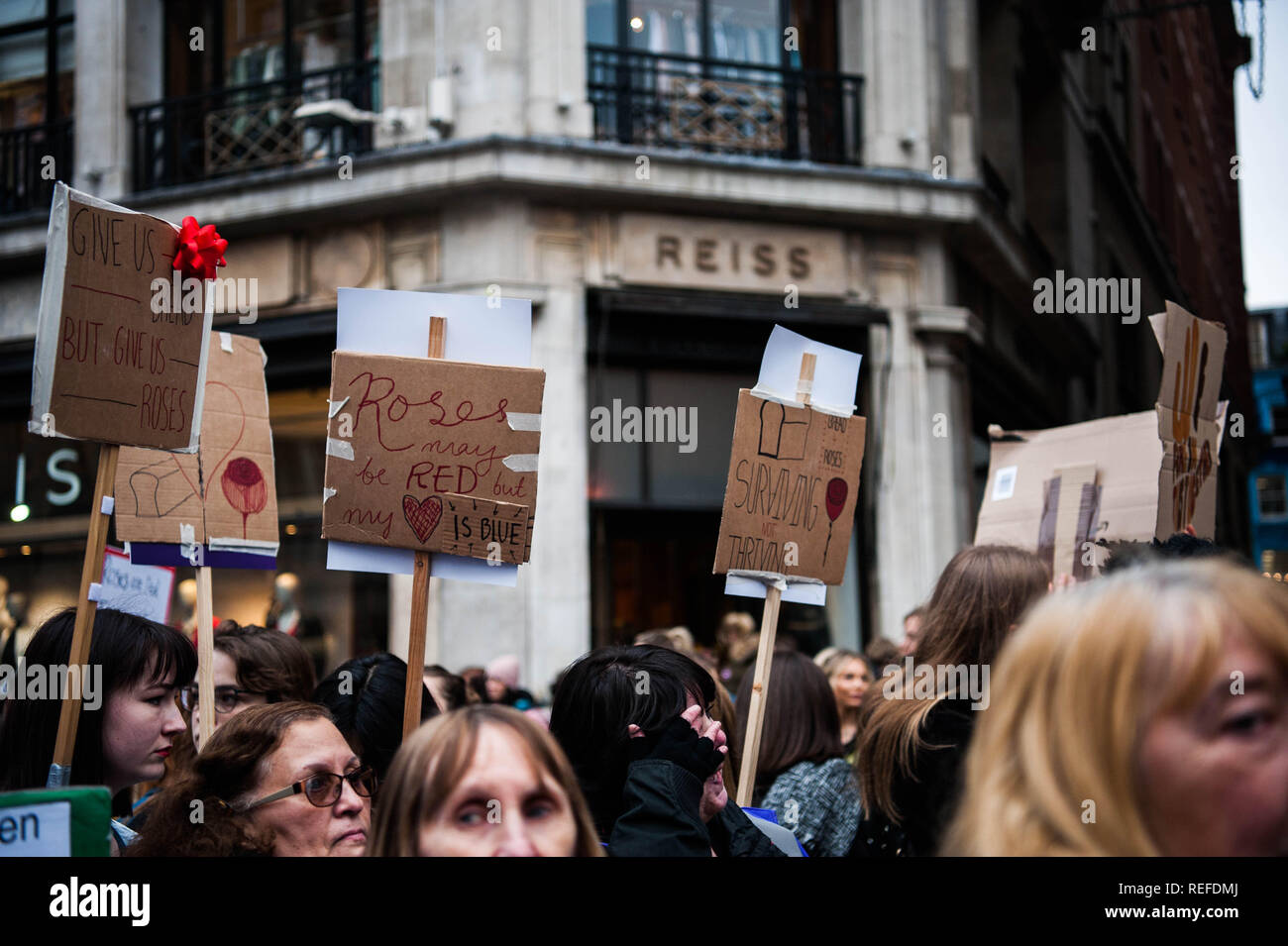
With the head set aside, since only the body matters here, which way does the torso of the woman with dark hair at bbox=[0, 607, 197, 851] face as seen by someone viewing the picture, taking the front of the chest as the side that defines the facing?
to the viewer's right

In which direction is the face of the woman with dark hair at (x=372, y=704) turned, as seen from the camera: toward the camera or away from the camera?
away from the camera

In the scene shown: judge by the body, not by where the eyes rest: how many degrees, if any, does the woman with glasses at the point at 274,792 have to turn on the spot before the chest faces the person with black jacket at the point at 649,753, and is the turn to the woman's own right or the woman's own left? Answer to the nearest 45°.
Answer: approximately 45° to the woman's own left

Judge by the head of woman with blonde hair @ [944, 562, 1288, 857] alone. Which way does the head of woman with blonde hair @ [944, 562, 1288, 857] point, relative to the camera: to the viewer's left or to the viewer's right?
to the viewer's right

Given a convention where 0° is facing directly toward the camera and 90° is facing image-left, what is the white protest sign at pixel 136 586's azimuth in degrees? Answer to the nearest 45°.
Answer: approximately 0°

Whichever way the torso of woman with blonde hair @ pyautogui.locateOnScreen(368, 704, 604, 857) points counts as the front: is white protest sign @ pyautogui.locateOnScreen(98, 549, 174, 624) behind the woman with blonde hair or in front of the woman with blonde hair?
behind

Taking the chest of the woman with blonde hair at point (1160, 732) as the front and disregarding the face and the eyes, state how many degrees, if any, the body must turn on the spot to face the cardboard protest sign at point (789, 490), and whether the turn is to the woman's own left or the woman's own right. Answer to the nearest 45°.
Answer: approximately 135° to the woman's own left
